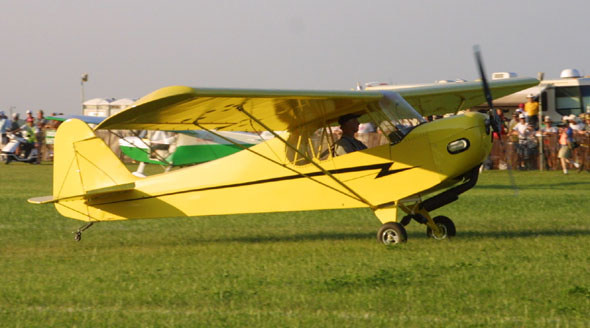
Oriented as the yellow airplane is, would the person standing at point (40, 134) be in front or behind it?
behind

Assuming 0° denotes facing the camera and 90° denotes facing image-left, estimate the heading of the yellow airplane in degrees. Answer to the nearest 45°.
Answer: approximately 315°

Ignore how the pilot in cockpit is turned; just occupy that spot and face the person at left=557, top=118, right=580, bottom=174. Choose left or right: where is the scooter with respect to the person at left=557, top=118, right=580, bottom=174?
left

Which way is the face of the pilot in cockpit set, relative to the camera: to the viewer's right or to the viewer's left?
to the viewer's right

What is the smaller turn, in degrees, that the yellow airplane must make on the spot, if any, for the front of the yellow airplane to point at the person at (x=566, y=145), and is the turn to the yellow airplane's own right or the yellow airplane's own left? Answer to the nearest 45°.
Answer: approximately 90° to the yellow airplane's own left

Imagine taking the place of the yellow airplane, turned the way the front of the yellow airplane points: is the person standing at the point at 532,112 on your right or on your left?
on your left
